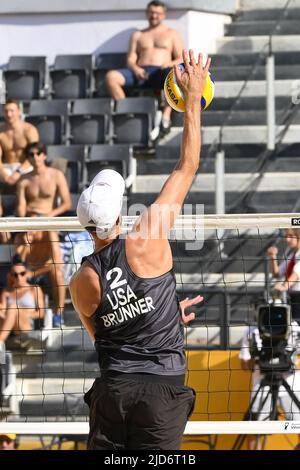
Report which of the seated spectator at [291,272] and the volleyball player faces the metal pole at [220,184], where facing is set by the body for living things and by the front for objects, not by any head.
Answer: the volleyball player

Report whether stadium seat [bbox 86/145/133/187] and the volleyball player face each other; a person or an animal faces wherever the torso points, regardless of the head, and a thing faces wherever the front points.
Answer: yes

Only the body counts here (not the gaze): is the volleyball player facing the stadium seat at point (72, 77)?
yes

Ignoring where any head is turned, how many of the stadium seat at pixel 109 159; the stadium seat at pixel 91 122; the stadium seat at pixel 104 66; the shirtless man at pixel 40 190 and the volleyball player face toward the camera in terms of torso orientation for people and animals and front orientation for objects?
4

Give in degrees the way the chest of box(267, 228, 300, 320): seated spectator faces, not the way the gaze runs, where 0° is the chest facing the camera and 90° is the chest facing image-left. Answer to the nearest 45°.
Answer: approximately 45°

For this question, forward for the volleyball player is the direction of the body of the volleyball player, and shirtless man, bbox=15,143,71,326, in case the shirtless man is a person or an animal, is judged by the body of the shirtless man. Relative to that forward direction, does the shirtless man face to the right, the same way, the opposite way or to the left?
the opposite way

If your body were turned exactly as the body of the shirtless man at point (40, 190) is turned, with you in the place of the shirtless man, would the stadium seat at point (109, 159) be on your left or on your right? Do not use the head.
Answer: on your left

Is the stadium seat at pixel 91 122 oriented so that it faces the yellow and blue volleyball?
yes

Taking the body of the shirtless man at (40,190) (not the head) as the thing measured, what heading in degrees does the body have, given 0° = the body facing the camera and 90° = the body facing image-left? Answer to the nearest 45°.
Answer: approximately 0°

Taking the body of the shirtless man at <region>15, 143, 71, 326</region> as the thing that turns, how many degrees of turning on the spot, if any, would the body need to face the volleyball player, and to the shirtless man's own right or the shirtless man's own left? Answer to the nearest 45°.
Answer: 0° — they already face them

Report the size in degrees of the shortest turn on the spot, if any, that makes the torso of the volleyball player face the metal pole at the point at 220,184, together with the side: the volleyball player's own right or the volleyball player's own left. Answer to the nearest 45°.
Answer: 0° — they already face it
